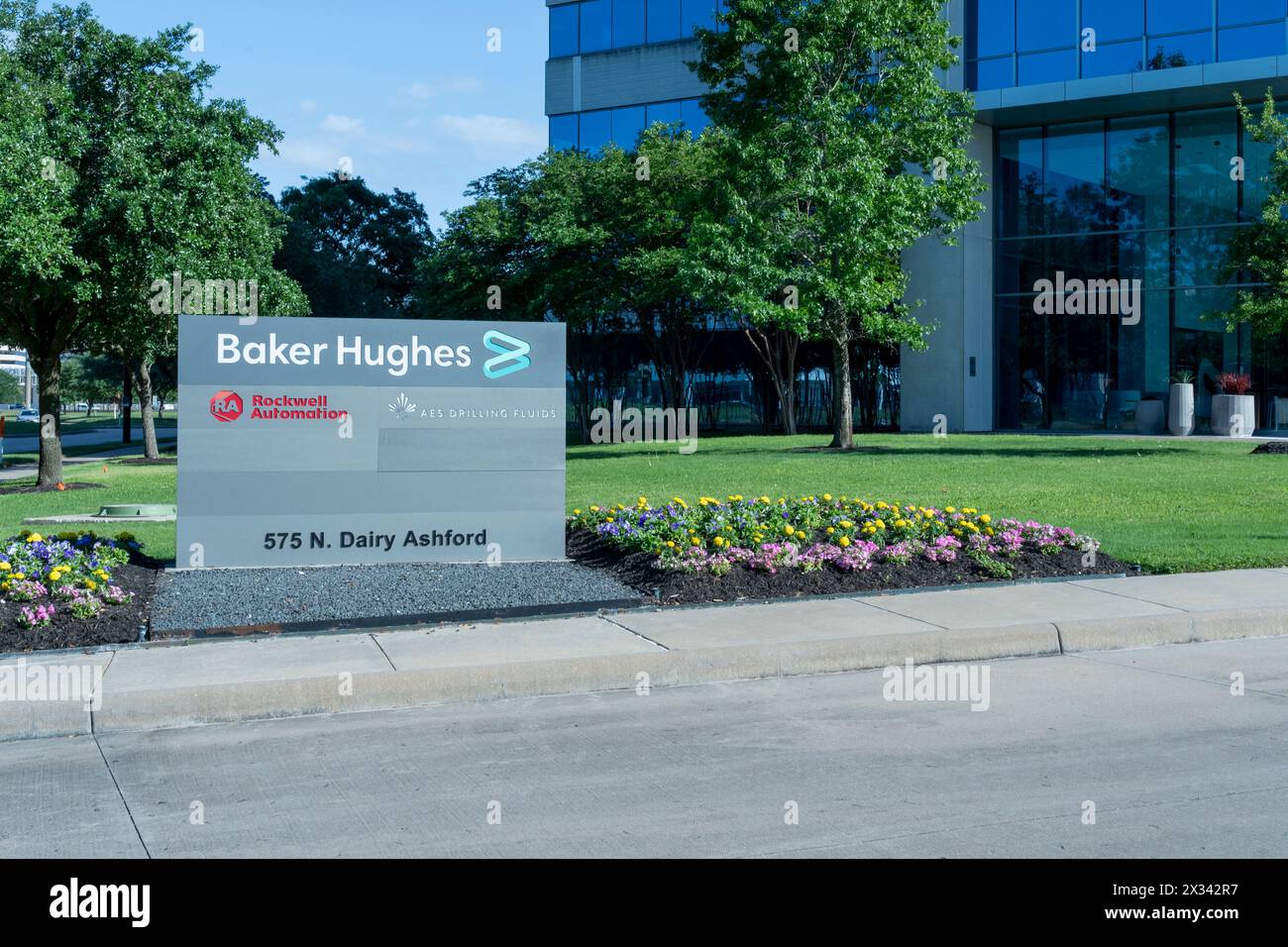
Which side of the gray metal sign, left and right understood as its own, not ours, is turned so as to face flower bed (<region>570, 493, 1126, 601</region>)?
left

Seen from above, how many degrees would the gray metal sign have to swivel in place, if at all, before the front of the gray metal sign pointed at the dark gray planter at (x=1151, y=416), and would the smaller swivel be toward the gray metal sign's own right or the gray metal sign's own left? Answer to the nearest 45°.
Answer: approximately 135° to the gray metal sign's own left

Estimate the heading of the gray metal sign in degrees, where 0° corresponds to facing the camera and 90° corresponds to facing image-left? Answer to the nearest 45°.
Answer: approximately 0°

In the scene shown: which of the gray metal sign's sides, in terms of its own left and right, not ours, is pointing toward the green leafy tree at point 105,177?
back
